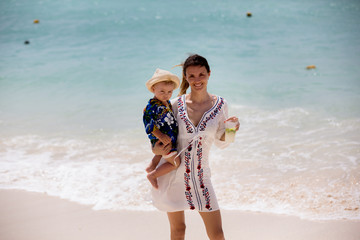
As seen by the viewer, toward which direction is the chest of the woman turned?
toward the camera

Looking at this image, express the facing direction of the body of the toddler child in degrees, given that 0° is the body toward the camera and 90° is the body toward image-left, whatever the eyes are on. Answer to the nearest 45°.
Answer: approximately 315°
